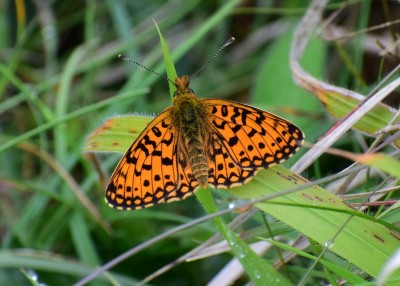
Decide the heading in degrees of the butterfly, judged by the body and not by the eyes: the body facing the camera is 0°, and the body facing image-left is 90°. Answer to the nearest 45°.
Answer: approximately 180°
